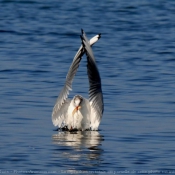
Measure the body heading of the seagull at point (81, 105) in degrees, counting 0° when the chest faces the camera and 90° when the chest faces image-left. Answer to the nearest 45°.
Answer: approximately 0°
